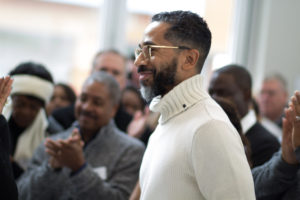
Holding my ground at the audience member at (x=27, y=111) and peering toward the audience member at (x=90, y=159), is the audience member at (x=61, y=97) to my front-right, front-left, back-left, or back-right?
back-left

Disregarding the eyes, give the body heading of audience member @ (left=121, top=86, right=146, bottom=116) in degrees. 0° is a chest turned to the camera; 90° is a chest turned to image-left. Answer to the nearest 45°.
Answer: approximately 45°

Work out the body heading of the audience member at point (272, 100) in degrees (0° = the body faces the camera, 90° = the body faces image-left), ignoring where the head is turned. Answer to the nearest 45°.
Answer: approximately 45°

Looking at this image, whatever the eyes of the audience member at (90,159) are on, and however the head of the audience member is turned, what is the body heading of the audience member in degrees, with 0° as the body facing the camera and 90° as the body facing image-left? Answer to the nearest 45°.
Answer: approximately 45°

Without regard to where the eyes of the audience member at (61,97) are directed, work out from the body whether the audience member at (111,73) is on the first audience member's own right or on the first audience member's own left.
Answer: on the first audience member's own left

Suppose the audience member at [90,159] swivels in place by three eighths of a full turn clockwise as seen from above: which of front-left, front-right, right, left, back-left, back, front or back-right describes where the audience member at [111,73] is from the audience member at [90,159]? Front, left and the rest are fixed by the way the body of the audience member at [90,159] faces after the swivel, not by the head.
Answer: front

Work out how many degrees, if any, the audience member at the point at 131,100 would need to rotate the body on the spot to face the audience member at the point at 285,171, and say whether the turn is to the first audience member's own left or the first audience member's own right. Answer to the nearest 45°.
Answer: approximately 45° to the first audience member's own left
